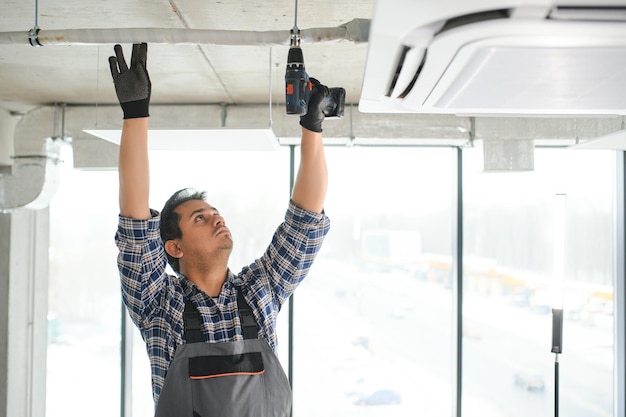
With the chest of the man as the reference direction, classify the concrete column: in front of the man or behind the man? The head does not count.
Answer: behind

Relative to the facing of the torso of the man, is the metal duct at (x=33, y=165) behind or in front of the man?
behind

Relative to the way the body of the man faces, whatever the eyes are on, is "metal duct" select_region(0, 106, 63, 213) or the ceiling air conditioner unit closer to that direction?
the ceiling air conditioner unit

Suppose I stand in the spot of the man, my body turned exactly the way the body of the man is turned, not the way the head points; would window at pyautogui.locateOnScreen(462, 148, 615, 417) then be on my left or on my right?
on my left

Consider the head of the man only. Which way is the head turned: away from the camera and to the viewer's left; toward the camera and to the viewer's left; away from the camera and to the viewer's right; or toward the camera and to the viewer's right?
toward the camera and to the viewer's right

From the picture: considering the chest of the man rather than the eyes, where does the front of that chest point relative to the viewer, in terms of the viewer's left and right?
facing the viewer and to the right of the viewer

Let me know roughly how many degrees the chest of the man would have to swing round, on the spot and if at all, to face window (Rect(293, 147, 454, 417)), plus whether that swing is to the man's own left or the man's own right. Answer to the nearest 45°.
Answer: approximately 90° to the man's own left

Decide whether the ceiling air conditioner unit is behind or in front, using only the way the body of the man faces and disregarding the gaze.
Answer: in front
